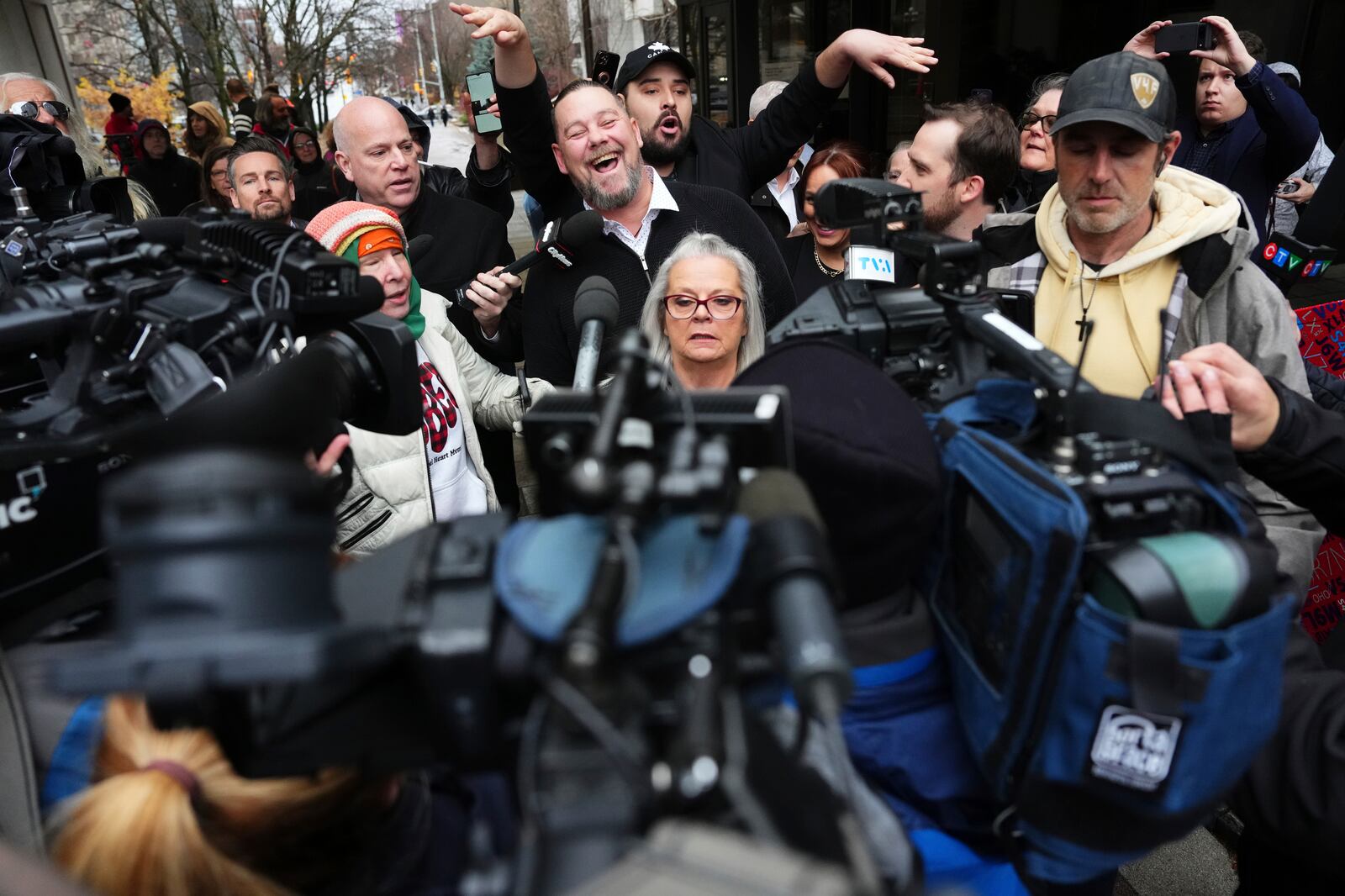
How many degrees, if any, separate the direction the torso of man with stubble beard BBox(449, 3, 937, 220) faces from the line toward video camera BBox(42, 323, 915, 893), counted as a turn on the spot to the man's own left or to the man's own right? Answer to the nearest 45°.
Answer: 0° — they already face it

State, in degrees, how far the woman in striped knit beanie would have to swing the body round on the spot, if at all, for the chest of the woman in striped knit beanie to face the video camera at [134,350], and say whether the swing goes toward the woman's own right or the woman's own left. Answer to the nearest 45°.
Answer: approximately 90° to the woman's own right

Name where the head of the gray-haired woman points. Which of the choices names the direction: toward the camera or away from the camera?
toward the camera

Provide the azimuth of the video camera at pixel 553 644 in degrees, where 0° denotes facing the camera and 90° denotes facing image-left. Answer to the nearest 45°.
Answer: approximately 180°

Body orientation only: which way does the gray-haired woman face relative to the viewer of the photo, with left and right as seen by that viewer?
facing the viewer

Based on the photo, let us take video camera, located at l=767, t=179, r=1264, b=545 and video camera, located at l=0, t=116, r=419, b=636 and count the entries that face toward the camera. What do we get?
0

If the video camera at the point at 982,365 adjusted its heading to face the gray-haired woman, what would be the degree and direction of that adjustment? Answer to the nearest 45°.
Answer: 0° — it already faces them

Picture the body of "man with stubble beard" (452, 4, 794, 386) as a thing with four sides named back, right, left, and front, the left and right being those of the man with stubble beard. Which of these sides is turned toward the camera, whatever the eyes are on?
front

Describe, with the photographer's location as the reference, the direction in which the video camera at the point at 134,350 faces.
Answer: facing away from the viewer and to the right of the viewer

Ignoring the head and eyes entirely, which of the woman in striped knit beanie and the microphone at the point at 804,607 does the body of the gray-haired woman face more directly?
the microphone

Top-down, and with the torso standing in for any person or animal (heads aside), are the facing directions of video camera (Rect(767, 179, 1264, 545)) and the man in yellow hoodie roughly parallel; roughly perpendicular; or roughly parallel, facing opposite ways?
roughly perpendicular

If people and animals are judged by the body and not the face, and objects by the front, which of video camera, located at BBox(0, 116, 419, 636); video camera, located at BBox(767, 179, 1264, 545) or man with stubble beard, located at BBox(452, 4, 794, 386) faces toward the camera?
the man with stubble beard

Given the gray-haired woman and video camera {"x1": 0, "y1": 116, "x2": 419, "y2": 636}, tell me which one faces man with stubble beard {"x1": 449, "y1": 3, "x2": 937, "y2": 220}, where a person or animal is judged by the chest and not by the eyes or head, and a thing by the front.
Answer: the video camera

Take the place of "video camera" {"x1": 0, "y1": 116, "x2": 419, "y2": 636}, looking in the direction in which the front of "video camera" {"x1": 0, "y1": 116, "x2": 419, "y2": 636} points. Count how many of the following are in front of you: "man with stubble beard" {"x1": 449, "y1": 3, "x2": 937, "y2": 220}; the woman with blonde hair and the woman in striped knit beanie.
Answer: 2

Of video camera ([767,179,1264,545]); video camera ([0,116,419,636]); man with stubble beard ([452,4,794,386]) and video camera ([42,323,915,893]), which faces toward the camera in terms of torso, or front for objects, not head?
the man with stubble beard

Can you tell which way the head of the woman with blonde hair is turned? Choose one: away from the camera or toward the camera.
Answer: away from the camera

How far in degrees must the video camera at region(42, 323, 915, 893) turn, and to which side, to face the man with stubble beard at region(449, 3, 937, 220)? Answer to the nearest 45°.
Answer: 0° — it already faces them
